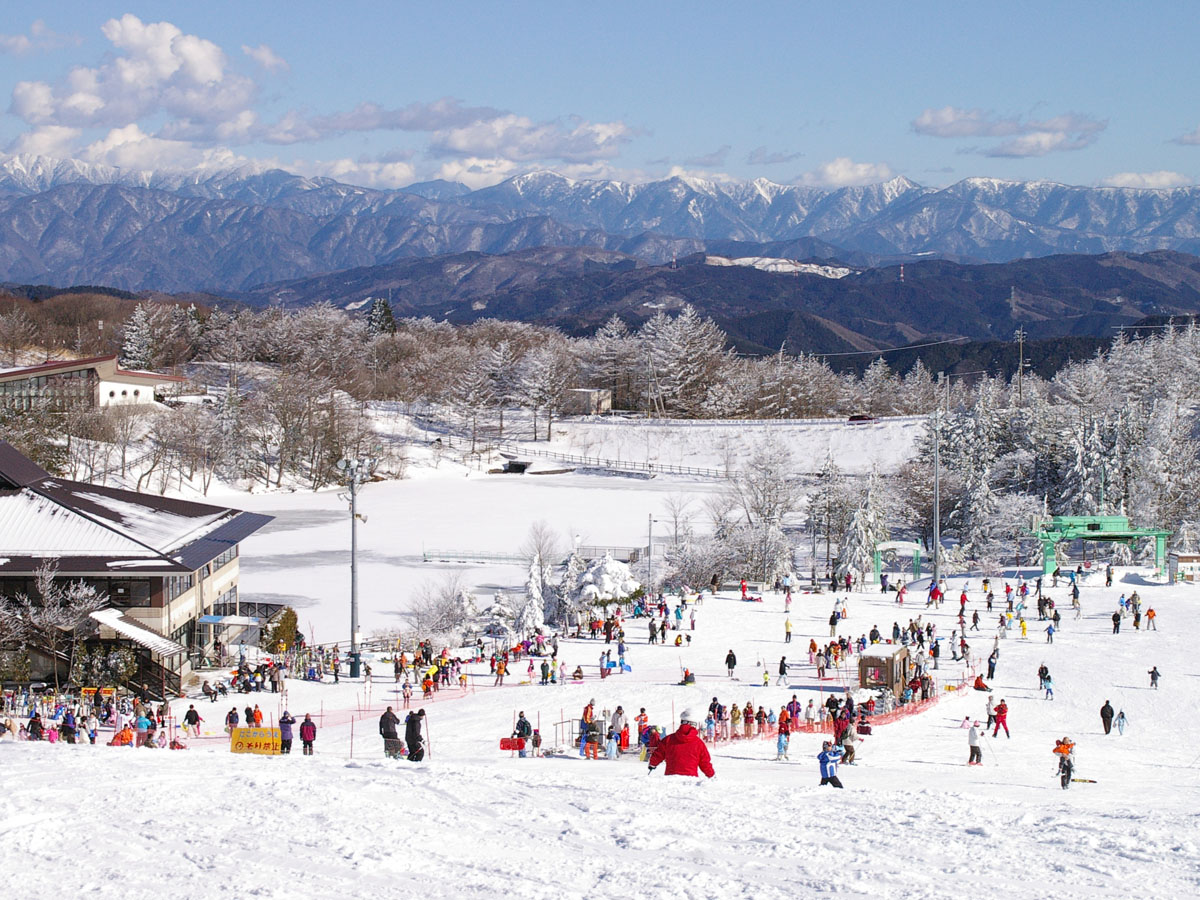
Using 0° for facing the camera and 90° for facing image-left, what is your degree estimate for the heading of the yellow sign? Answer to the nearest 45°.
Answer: approximately 0°

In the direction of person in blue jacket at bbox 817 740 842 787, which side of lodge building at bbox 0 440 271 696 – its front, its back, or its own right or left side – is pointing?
front

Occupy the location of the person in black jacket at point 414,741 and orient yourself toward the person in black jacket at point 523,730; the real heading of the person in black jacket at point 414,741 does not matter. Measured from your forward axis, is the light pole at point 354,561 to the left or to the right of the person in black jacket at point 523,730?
left

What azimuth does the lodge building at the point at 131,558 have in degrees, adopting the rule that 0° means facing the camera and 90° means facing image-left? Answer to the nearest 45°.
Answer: approximately 315°

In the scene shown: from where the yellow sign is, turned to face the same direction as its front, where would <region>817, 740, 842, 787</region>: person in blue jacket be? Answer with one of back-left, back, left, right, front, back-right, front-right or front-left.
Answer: front-left

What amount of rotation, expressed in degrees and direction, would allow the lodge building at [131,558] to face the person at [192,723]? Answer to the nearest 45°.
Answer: approximately 45° to its right

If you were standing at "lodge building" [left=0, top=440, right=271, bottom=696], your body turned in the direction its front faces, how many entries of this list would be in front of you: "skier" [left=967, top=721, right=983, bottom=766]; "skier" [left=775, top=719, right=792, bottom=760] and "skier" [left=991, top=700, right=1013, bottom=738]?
3

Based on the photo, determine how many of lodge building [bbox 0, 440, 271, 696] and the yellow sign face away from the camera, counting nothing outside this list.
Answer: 0

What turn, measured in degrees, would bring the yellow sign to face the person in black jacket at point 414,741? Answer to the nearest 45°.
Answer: approximately 45° to its left

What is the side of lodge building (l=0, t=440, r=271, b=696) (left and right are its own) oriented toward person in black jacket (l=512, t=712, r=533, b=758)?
front

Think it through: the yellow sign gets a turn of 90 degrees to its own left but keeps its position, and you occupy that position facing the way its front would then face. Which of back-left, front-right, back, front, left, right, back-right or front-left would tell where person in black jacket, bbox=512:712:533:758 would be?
front

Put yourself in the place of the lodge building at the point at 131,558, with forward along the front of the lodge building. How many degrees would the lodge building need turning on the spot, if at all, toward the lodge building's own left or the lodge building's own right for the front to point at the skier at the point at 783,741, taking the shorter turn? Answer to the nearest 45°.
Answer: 0° — it already faces them

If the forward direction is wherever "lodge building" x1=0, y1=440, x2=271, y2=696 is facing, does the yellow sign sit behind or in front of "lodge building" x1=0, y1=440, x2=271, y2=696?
in front

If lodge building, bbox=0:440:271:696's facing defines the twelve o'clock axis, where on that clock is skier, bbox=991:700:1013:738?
The skier is roughly at 12 o'clock from the lodge building.
